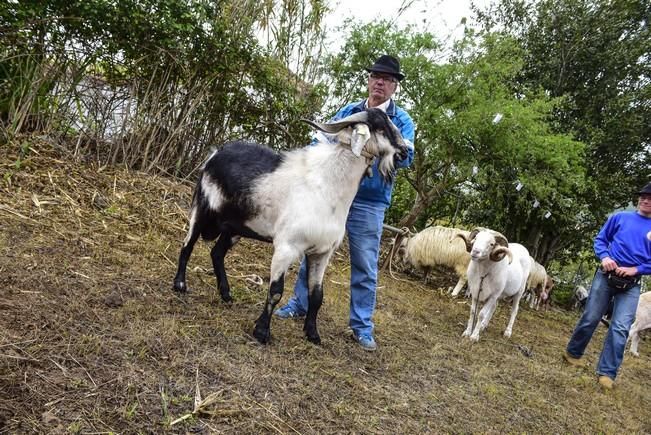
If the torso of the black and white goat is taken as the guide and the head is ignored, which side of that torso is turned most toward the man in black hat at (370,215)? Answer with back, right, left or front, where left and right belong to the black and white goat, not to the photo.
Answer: left

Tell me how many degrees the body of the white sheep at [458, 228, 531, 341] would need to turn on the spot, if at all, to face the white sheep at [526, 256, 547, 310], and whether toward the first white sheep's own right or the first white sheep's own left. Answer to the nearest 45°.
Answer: approximately 135° to the first white sheep's own right

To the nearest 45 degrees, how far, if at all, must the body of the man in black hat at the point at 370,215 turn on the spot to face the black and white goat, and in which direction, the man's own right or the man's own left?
approximately 45° to the man's own right

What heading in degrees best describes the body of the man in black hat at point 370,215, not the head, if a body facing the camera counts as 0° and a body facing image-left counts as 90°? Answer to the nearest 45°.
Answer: approximately 0°

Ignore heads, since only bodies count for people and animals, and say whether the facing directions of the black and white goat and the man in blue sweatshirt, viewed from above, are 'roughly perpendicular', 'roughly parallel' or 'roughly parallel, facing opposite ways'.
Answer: roughly perpendicular

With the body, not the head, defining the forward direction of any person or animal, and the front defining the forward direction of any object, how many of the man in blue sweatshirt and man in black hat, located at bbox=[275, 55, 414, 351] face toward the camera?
2

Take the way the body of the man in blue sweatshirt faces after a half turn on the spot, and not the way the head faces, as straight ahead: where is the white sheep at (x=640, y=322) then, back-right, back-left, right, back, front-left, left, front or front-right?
front

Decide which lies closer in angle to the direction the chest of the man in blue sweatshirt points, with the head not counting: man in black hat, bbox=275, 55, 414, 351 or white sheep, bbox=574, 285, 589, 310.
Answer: the man in black hat

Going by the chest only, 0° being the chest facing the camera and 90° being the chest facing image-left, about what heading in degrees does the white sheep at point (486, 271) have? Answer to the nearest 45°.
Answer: approximately 45°

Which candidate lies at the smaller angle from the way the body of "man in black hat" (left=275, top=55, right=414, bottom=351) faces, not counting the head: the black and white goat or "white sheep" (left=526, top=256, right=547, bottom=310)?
the black and white goat

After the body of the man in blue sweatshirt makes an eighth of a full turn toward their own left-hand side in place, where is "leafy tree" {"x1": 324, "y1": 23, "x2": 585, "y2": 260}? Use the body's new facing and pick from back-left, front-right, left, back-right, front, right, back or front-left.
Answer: back

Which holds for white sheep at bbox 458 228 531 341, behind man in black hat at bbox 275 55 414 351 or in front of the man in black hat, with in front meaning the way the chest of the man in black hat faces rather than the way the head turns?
behind

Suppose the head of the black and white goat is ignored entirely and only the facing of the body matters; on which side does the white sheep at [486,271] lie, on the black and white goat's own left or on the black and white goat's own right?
on the black and white goat's own left

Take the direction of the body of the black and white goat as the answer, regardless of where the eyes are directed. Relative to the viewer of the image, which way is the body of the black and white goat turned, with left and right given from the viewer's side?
facing the viewer and to the right of the viewer
